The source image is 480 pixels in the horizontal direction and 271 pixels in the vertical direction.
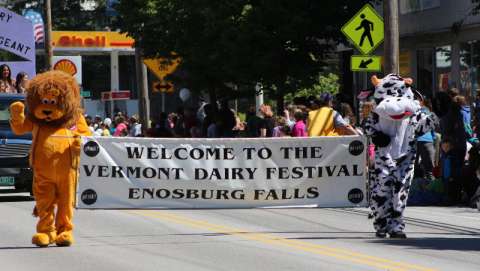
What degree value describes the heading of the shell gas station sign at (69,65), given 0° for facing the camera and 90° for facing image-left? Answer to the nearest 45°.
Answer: approximately 0°

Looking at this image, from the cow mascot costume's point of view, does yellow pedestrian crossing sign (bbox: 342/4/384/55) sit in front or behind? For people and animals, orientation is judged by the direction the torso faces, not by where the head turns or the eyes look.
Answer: behind

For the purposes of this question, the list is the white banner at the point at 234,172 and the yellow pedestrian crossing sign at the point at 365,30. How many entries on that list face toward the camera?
2

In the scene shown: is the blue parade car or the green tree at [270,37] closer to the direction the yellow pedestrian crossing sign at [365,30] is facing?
the blue parade car
